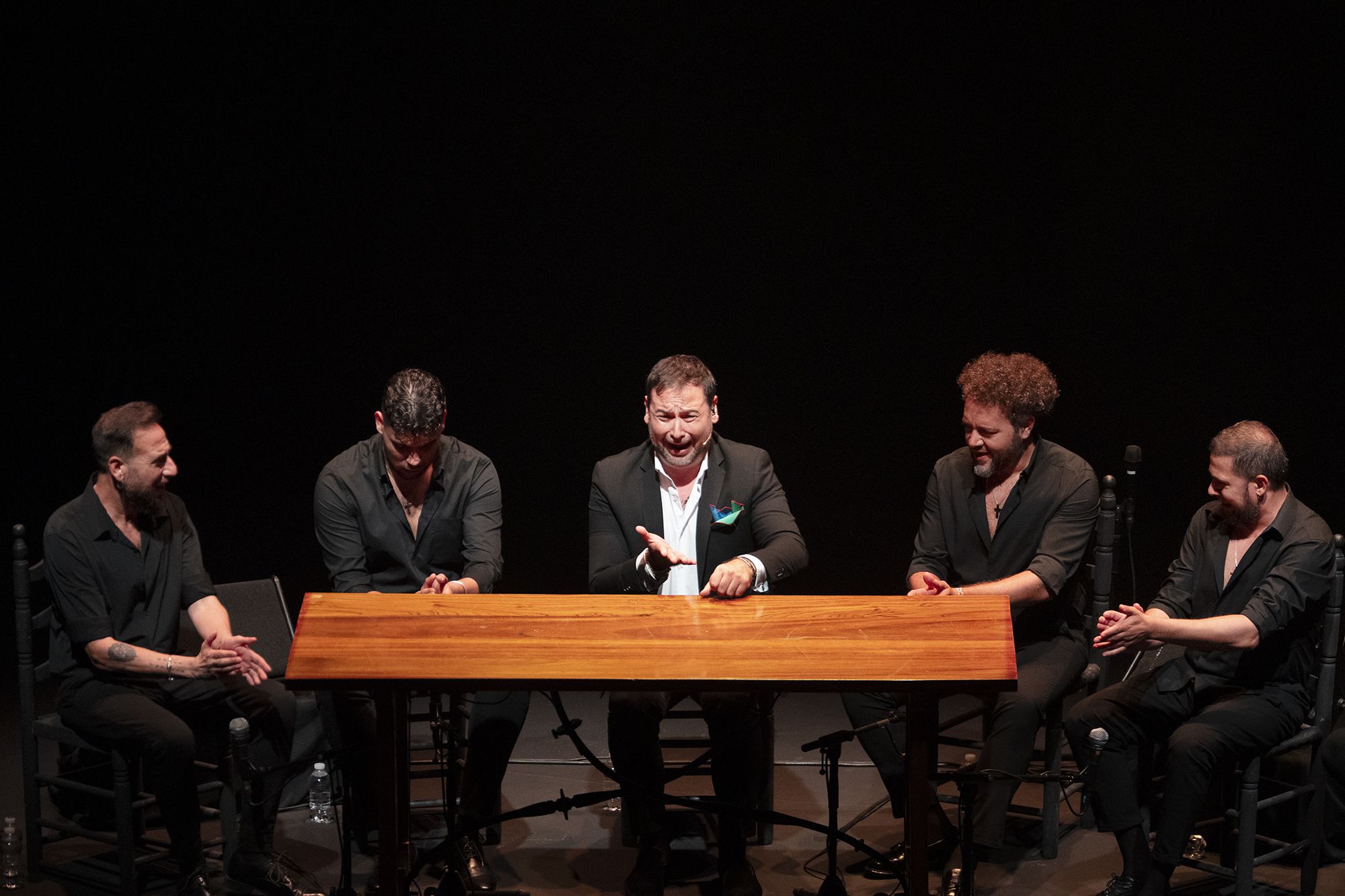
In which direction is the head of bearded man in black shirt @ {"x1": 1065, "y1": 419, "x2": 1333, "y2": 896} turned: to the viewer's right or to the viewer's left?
to the viewer's left

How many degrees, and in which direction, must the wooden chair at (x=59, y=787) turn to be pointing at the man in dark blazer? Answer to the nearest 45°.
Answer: approximately 45° to its left

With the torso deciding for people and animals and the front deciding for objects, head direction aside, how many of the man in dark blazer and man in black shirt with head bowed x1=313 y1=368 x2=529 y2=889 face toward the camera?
2

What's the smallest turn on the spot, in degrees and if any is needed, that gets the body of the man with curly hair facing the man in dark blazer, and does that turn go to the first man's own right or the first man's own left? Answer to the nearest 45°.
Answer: approximately 45° to the first man's own right

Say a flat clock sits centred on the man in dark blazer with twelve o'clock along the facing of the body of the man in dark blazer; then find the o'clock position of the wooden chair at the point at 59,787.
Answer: The wooden chair is roughly at 3 o'clock from the man in dark blazer.

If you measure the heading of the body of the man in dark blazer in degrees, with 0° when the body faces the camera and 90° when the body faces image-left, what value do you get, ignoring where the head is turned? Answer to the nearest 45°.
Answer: approximately 0°

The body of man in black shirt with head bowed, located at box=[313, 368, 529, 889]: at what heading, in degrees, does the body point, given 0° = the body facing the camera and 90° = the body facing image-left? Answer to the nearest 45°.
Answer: approximately 0°

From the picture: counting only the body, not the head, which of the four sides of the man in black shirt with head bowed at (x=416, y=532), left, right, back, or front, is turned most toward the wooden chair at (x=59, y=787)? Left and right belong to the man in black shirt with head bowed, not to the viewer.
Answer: right

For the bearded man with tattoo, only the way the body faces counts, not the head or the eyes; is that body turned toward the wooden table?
yes

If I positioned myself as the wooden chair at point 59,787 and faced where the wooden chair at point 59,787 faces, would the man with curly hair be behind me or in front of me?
in front
